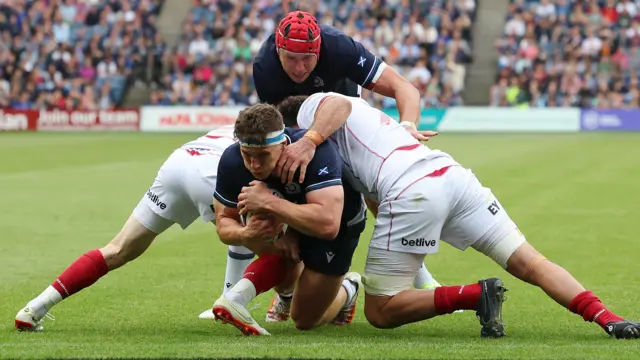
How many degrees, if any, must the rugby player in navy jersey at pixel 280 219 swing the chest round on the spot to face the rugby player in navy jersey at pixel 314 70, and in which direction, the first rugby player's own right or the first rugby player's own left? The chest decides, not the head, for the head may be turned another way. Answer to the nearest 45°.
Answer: approximately 135° to the first rugby player's own right

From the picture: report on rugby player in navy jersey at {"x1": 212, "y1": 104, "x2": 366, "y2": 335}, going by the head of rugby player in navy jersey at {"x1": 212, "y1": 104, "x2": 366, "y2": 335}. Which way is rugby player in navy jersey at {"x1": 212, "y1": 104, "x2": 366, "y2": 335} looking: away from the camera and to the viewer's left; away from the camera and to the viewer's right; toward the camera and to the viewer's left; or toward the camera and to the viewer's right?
toward the camera and to the viewer's left

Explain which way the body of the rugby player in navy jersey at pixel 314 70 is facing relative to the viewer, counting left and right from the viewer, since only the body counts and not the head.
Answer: facing the viewer

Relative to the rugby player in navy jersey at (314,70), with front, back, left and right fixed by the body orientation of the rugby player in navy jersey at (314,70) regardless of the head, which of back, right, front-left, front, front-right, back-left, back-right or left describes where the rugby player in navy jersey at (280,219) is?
front

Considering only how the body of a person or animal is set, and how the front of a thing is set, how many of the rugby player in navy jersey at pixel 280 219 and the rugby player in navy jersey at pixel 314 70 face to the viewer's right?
0
